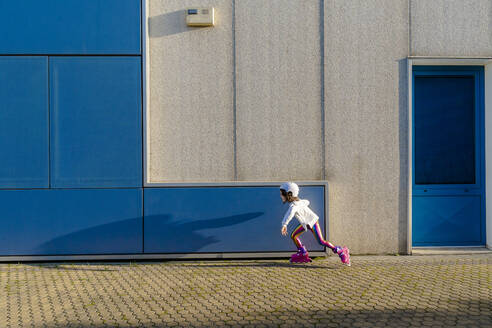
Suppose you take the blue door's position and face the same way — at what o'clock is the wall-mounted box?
The wall-mounted box is roughly at 2 o'clock from the blue door.

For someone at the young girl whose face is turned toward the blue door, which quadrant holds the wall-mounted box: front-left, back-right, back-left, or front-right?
back-left

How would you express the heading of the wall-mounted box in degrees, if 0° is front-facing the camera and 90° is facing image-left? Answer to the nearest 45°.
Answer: approximately 0°

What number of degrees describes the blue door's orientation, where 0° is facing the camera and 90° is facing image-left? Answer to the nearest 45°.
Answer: approximately 0°

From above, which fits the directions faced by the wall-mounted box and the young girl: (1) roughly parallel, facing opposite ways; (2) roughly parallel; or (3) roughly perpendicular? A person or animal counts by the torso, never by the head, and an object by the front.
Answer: roughly perpendicular
